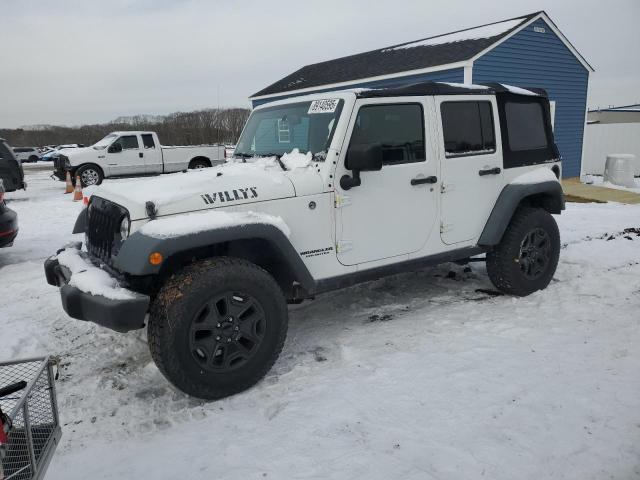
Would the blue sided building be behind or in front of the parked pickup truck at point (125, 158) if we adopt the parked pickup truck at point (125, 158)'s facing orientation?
behind

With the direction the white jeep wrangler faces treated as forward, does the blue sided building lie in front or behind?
behind

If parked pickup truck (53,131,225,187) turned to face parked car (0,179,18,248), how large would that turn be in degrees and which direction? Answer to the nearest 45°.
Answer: approximately 90° to its left

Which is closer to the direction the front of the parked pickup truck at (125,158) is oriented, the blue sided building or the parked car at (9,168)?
the parked car

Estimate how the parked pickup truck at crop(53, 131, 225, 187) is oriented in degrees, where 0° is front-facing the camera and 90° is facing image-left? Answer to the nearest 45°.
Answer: approximately 90°

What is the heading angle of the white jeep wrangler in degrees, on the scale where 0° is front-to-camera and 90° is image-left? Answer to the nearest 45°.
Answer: approximately 45°

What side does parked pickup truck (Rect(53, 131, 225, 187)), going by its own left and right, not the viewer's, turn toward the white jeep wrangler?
left
